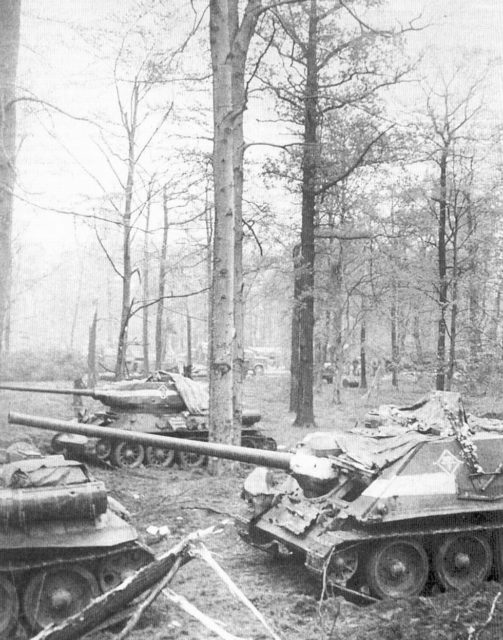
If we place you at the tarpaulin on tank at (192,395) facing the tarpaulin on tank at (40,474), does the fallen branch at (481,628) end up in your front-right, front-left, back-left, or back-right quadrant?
front-left

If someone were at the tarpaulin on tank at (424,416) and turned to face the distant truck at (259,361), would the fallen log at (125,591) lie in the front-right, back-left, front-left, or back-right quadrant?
back-left

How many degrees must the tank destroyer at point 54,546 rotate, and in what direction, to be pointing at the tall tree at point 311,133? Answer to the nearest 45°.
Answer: approximately 135° to its right

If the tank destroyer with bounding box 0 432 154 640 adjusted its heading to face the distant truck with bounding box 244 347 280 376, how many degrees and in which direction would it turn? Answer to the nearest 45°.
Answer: approximately 90° to its right

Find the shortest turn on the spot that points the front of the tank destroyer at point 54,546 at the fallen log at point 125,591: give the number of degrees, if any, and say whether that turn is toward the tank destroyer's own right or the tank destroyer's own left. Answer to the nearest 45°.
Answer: approximately 90° to the tank destroyer's own left

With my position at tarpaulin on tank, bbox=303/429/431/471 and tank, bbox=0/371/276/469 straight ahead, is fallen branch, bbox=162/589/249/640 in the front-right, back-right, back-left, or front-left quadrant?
back-left

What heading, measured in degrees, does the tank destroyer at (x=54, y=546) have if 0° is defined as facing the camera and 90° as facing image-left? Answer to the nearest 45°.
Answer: approximately 90°

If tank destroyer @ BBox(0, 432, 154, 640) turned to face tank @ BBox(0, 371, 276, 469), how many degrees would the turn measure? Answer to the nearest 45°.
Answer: approximately 90° to its right
